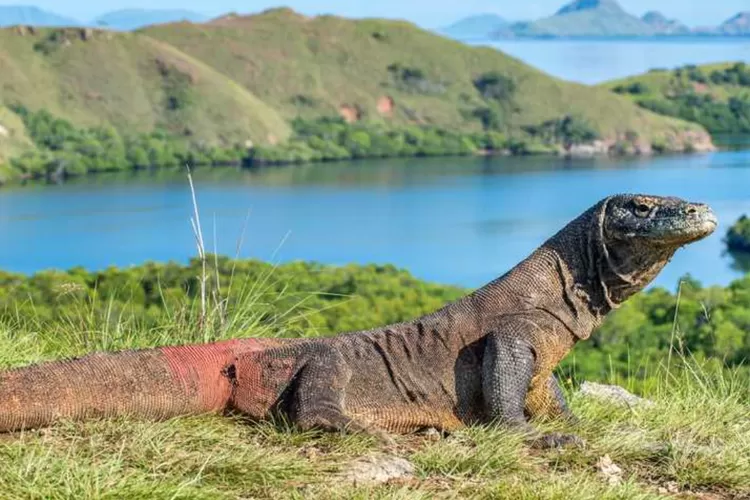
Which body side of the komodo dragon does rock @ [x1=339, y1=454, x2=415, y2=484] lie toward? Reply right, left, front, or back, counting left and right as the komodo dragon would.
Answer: right

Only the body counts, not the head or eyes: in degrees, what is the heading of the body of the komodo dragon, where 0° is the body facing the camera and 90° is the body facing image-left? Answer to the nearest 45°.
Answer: approximately 270°

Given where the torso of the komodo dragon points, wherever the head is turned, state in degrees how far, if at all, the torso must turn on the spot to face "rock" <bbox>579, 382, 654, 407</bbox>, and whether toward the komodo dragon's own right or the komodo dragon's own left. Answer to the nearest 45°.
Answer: approximately 45° to the komodo dragon's own left

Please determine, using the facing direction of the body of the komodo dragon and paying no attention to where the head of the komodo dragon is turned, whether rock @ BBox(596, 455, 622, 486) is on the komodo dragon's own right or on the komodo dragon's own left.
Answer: on the komodo dragon's own right
